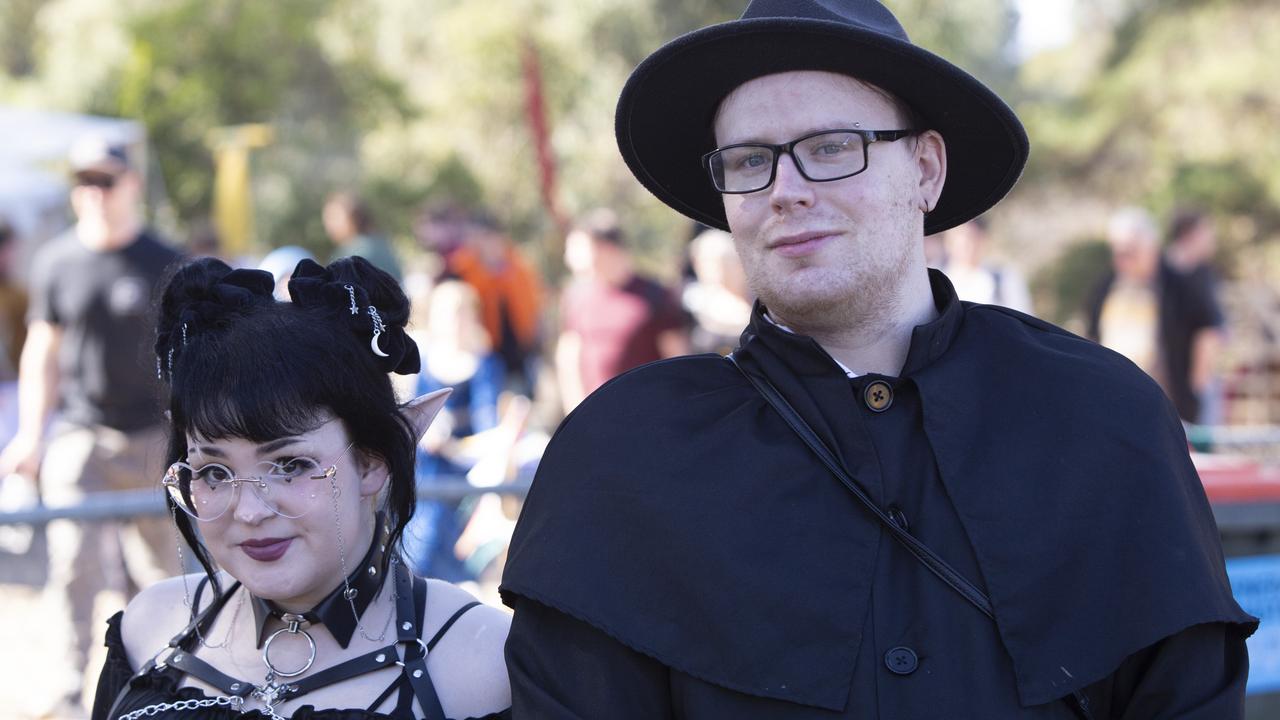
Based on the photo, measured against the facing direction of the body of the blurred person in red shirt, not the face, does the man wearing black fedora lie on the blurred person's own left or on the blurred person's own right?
on the blurred person's own left

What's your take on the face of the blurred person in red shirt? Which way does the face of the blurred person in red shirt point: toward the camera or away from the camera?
toward the camera

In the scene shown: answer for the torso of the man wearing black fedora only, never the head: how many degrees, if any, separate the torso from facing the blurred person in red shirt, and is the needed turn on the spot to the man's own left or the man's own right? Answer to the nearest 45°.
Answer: approximately 180°

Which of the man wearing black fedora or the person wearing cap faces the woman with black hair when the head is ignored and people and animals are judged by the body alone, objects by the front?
the person wearing cap

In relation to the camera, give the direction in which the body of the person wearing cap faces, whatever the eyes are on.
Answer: toward the camera

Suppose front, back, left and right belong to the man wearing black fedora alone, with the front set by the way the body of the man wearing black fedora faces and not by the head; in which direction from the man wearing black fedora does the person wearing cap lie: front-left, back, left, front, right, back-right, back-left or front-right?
back-right

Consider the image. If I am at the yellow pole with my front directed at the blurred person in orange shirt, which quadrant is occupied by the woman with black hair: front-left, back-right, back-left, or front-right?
front-right

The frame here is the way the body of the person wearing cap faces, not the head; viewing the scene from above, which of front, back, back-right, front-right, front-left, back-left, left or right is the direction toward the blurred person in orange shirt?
back-left

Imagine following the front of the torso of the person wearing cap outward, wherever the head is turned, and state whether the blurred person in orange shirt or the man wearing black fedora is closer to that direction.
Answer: the man wearing black fedora

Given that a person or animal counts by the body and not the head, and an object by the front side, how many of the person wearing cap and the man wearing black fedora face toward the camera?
2

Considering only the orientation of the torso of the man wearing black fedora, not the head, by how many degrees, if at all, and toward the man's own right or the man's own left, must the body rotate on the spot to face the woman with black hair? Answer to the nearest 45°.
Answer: approximately 90° to the man's own right

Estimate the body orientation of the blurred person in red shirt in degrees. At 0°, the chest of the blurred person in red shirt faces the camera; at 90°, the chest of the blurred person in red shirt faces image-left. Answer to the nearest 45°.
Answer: approximately 45°
